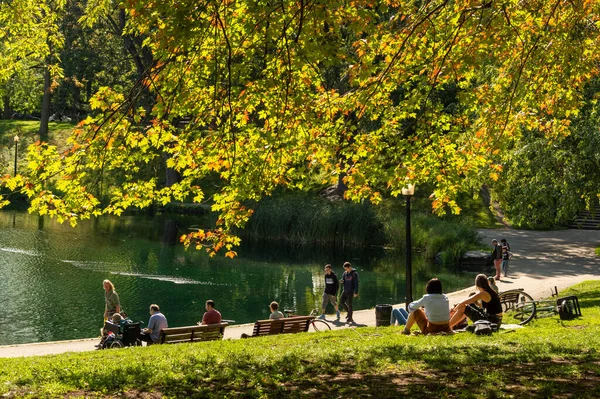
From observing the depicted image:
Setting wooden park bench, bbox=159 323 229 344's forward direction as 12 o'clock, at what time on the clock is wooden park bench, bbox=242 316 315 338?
wooden park bench, bbox=242 316 315 338 is roughly at 2 o'clock from wooden park bench, bbox=159 323 229 344.

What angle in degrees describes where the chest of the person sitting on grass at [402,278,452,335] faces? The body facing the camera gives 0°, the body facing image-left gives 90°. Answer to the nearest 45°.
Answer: approximately 135°

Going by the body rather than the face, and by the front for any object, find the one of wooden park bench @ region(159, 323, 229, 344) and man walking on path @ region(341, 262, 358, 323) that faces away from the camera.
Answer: the wooden park bench

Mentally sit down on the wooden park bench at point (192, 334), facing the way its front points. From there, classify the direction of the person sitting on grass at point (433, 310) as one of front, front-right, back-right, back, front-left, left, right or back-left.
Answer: back-right

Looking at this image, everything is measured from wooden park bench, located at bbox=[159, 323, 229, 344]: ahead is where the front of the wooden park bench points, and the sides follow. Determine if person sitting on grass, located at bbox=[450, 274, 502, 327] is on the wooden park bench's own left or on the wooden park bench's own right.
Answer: on the wooden park bench's own right

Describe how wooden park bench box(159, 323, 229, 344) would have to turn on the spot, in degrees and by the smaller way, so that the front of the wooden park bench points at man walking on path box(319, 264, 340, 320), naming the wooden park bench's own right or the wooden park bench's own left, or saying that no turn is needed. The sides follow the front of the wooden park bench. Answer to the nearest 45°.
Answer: approximately 45° to the wooden park bench's own right

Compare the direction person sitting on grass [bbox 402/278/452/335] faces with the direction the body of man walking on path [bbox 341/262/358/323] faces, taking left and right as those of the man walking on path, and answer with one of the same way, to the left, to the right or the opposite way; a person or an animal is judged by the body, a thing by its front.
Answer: to the right

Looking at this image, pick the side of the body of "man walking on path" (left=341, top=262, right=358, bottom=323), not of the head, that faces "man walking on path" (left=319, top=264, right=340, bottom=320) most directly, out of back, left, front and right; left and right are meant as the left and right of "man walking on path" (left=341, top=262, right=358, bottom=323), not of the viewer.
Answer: right

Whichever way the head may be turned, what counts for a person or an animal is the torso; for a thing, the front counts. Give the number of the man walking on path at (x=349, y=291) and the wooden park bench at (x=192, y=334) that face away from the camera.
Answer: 1

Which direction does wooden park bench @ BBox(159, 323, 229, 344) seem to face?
away from the camera
